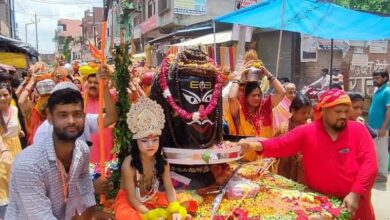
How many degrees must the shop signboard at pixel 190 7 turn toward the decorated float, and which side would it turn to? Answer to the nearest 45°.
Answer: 0° — it already faces it

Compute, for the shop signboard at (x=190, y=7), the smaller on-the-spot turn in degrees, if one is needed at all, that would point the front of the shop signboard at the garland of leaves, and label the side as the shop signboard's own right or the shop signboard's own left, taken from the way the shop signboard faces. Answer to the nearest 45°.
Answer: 0° — it already faces it

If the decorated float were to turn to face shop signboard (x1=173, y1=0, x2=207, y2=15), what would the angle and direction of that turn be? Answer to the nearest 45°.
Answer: approximately 135° to its left

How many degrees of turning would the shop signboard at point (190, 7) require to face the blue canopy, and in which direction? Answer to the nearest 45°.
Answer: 0° — it already faces it

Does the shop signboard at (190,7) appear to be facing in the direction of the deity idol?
yes

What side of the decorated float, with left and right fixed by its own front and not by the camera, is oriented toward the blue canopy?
back

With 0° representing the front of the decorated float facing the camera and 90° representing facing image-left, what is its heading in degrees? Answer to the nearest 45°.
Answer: approximately 315°

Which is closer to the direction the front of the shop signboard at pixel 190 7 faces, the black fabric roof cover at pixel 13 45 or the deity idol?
the deity idol

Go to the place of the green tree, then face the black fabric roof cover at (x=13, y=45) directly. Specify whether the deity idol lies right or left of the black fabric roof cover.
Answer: left
